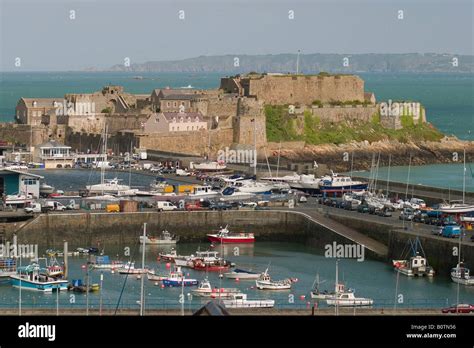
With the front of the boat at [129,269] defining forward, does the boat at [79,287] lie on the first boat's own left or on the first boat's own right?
on the first boat's own left

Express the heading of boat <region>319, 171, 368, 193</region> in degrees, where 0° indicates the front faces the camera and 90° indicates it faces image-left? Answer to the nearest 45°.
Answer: approximately 270°

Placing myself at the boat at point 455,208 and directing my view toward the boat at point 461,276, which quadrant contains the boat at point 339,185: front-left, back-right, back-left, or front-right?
back-right

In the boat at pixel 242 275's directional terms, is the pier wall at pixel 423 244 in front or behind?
behind

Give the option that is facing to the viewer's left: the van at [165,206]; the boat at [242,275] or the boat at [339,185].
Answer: the boat at [242,275]

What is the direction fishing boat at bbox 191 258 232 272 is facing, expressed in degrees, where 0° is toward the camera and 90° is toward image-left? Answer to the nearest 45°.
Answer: approximately 270°

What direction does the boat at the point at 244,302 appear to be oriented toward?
to the viewer's left

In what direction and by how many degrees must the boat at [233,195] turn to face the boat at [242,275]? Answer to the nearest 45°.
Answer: approximately 90° to its right
